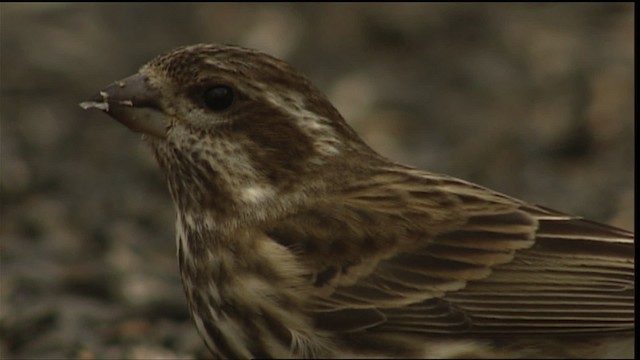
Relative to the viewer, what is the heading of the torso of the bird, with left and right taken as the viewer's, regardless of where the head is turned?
facing to the left of the viewer
